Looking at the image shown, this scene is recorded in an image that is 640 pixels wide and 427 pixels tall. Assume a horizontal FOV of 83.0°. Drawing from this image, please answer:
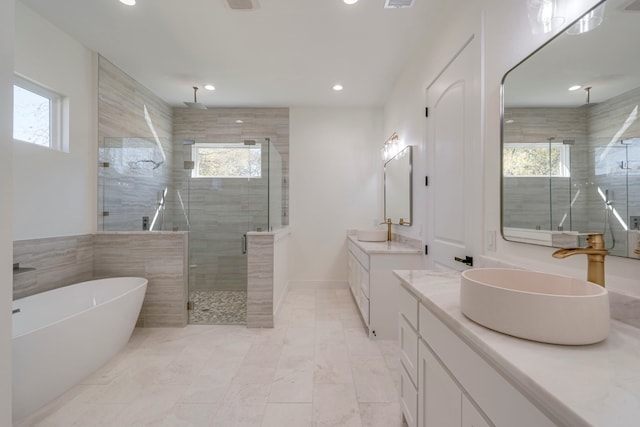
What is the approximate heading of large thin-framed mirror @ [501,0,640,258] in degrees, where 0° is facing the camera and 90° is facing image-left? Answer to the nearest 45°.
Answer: approximately 45°

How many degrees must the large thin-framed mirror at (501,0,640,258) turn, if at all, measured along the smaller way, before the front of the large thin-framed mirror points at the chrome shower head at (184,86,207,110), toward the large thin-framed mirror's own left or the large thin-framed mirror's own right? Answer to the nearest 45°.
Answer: approximately 45° to the large thin-framed mirror's own right

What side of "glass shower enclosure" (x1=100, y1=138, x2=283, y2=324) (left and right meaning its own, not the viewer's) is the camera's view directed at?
front

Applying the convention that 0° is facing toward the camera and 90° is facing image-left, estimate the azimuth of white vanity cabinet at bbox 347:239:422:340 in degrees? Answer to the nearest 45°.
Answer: approximately 90°

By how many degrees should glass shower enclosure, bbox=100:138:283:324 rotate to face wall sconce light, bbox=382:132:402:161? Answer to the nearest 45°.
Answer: approximately 90° to its left

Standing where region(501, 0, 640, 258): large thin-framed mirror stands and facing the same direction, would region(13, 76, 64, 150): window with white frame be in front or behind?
in front

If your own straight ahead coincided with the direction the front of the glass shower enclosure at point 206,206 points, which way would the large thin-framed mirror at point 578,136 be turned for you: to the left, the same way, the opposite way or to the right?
to the right

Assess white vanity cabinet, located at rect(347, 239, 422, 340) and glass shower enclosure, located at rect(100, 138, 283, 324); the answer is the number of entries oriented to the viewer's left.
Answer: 1
